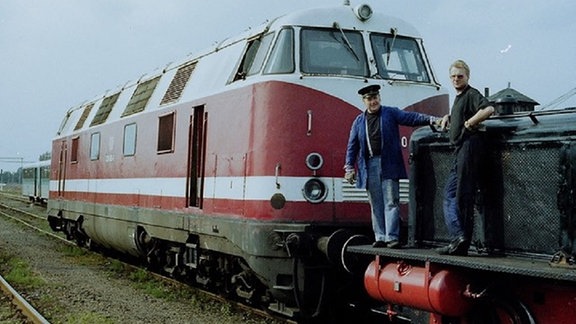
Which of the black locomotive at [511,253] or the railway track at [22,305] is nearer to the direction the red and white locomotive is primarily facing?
the black locomotive

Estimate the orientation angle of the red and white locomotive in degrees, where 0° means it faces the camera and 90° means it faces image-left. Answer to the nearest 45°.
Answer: approximately 315°

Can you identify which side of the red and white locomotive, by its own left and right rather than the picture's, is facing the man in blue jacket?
front

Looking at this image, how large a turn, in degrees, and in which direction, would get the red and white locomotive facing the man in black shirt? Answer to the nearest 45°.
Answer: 0° — it already faces them

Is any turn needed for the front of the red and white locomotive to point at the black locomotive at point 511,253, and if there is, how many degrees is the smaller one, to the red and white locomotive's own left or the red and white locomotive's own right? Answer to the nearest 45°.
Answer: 0° — it already faces it

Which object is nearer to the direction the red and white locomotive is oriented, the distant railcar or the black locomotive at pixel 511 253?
the black locomotive

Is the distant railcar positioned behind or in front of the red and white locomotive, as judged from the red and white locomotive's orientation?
behind
